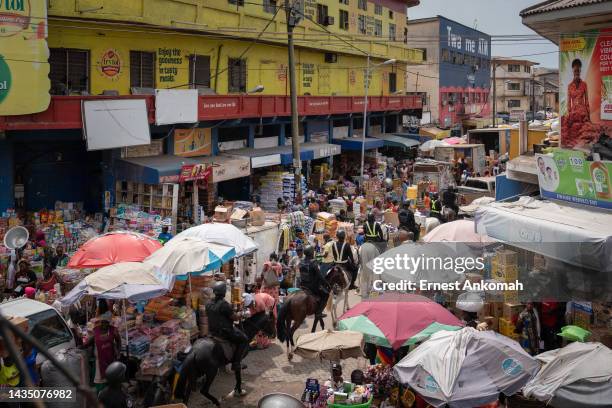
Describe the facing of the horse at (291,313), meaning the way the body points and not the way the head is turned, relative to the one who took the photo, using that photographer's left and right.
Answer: facing away from the viewer and to the right of the viewer

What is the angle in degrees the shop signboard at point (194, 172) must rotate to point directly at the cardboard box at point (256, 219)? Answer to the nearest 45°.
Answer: approximately 45° to its right

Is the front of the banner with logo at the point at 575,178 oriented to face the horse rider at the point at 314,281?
yes

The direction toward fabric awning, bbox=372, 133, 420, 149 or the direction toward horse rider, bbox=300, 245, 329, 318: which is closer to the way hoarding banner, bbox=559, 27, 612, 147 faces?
the horse rider

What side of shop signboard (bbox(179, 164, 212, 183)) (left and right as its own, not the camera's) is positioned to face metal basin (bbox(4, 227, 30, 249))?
right

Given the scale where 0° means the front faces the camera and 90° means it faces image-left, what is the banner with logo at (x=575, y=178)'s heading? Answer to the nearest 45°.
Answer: approximately 45°

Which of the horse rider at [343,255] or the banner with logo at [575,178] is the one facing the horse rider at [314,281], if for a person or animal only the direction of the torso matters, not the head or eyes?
the banner with logo
